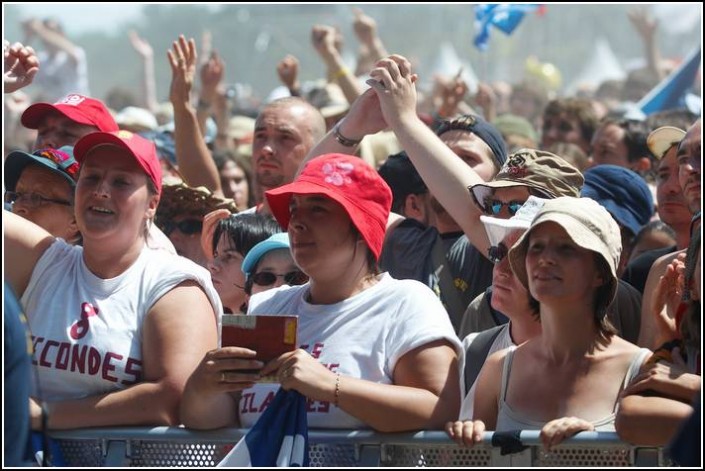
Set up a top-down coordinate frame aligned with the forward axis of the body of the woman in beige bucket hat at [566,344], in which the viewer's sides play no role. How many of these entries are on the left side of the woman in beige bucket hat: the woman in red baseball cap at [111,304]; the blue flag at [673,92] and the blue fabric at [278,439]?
0

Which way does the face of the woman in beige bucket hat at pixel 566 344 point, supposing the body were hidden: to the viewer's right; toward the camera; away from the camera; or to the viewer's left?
toward the camera

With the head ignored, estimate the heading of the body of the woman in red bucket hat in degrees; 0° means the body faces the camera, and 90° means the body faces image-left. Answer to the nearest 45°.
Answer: approximately 45°

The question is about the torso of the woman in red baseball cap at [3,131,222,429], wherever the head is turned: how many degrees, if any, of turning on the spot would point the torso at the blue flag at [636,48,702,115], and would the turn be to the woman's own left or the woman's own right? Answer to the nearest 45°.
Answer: approximately 180°

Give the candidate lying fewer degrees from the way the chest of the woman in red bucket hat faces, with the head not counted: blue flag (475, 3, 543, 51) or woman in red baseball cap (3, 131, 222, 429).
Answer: the woman in red baseball cap

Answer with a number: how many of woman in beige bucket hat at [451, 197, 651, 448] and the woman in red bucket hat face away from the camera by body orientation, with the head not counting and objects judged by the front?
0

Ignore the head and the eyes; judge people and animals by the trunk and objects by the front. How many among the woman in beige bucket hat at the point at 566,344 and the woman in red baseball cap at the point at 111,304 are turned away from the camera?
0

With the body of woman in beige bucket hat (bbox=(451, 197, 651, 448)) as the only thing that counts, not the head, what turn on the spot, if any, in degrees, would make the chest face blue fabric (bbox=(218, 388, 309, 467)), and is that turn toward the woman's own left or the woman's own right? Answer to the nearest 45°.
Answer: approximately 45° to the woman's own right

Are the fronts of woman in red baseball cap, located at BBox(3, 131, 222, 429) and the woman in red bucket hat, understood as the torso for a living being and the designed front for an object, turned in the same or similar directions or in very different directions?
same or similar directions

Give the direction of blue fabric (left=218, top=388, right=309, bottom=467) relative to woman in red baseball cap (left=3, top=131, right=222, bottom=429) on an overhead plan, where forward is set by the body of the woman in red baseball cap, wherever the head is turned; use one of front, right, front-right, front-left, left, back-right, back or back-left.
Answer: left

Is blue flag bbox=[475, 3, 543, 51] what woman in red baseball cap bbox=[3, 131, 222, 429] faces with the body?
no

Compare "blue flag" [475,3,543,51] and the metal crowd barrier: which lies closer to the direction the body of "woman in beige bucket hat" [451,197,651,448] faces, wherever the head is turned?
the metal crowd barrier

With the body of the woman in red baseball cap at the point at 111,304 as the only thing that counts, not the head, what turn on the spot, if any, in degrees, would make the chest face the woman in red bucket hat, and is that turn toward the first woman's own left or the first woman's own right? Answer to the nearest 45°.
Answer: approximately 90° to the first woman's own left

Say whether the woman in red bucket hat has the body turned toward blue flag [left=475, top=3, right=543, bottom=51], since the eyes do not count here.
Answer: no

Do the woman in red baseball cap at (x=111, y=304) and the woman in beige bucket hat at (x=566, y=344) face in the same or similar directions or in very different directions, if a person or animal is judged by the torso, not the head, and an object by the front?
same or similar directions

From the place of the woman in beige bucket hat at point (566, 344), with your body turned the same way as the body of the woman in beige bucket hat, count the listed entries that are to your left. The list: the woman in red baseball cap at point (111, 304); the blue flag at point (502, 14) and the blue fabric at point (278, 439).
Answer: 0

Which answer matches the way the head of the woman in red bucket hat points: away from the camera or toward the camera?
toward the camera
